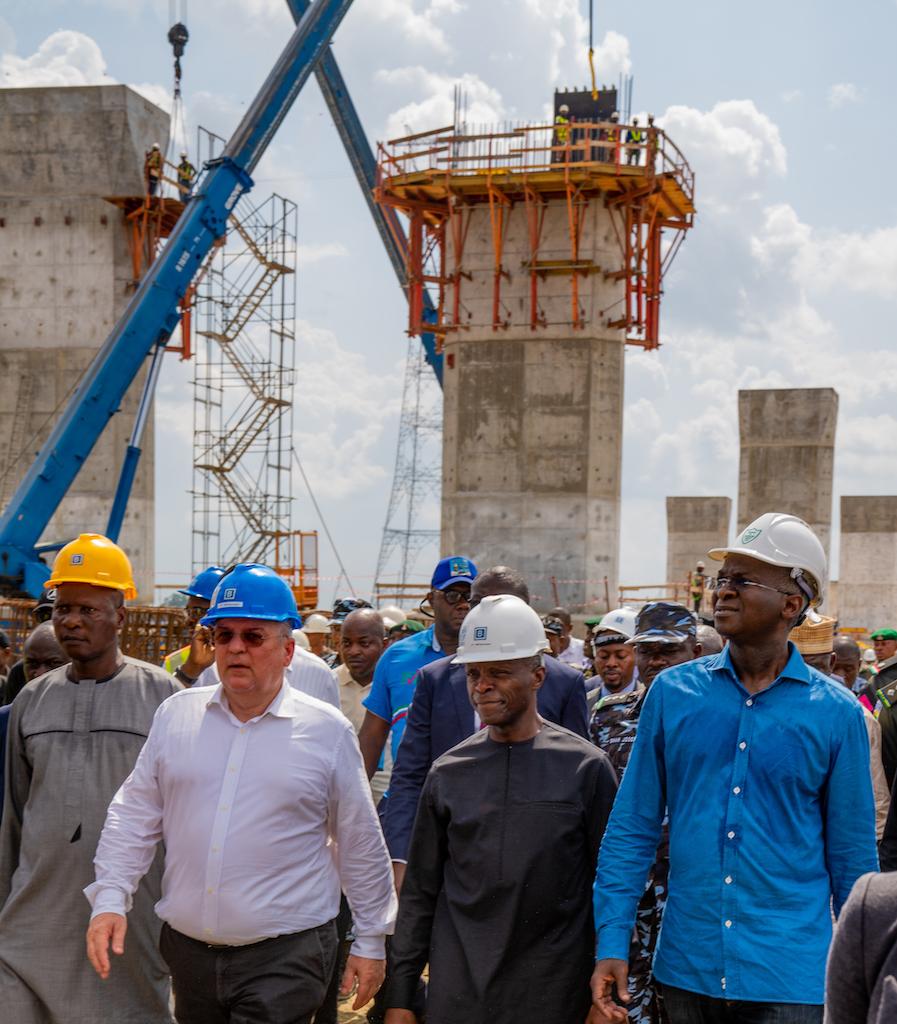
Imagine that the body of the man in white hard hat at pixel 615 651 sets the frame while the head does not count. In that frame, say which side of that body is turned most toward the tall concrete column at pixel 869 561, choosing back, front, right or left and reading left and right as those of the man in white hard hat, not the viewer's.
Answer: back

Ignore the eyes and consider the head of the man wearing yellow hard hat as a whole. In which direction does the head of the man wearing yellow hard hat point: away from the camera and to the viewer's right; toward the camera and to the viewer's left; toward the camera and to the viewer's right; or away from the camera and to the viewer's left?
toward the camera and to the viewer's left

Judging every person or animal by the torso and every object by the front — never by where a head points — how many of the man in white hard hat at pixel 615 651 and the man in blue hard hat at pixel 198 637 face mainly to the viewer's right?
0

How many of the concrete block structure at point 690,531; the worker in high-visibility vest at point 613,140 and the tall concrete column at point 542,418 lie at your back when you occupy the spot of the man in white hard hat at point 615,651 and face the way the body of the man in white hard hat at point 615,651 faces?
3

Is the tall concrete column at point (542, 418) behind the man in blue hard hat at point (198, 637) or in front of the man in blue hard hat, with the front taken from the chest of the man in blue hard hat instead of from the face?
behind

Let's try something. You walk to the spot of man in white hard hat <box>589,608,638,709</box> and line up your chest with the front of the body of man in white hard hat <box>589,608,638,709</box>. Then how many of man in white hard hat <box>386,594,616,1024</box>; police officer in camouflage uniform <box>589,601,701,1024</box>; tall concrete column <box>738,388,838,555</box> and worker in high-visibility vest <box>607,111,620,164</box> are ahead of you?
2

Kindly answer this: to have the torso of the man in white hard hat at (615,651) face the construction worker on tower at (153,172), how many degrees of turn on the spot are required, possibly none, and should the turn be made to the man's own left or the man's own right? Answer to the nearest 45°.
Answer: approximately 135° to the man's own right

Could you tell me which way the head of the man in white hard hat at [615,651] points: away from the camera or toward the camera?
toward the camera

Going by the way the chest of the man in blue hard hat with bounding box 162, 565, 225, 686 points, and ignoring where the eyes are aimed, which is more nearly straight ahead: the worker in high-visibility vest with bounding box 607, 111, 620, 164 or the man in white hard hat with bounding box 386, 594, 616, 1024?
the man in white hard hat

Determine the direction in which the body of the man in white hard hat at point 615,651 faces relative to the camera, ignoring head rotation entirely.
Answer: toward the camera

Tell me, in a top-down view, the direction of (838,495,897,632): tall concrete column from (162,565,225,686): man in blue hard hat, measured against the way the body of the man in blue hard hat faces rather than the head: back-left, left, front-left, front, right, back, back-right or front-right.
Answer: back

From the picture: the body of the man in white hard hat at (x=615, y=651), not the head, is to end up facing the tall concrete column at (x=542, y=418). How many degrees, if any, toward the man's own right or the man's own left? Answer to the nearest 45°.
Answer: approximately 180°

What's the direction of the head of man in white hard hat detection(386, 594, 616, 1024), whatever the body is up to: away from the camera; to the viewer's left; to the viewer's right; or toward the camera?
toward the camera

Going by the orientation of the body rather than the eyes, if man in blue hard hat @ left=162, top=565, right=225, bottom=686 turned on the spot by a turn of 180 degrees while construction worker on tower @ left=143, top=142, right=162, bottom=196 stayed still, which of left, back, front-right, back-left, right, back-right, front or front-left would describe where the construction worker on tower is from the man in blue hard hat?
front-left

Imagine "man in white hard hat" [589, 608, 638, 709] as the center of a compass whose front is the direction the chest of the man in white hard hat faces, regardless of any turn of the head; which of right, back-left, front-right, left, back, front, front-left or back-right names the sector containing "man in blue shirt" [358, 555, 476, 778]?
front-right

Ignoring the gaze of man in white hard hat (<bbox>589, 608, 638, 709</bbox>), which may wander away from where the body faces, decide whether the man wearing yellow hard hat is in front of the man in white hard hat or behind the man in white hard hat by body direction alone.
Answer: in front

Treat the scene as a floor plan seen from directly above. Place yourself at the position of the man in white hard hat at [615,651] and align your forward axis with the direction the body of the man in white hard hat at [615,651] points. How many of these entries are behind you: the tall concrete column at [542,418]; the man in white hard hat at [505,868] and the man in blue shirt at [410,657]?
1

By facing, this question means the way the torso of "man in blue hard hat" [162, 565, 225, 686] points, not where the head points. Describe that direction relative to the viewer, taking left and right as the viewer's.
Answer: facing the viewer and to the left of the viewer
